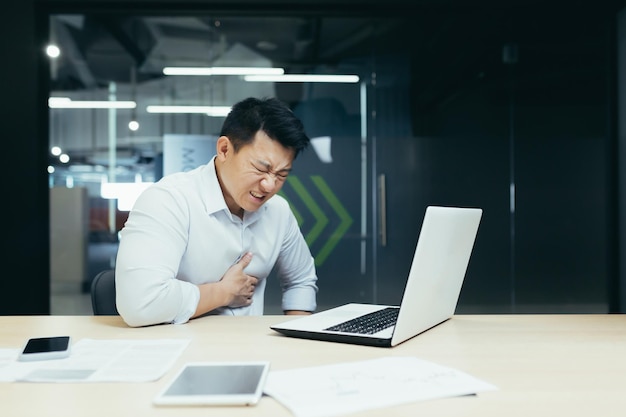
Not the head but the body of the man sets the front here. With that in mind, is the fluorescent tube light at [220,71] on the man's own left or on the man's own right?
on the man's own left

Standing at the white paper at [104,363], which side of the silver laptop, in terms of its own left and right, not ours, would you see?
left

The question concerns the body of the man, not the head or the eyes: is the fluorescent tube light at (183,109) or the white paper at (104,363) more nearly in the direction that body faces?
the white paper

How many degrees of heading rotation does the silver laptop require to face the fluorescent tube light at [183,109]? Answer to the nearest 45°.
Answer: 0° — it already faces it

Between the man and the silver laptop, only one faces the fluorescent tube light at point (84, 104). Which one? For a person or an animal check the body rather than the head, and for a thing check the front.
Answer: the silver laptop

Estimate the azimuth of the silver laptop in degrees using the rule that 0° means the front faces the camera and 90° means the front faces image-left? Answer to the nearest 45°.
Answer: approximately 135°

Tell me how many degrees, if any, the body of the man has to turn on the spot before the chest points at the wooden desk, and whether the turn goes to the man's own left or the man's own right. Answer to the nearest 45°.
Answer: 0° — they already face it

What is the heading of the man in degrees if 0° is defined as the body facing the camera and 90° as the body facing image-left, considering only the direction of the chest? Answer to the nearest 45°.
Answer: approximately 315°

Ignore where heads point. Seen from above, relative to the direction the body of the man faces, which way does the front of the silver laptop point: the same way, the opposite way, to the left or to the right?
the opposite way

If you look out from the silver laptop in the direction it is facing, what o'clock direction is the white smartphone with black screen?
The white smartphone with black screen is roughly at 10 o'clock from the silver laptop.

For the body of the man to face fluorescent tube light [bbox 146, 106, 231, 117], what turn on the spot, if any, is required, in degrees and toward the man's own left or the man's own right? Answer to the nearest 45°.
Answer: approximately 135° to the man's own left

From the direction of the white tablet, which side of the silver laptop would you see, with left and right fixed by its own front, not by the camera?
left

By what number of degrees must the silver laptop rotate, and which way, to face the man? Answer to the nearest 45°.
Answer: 0° — it already faces them

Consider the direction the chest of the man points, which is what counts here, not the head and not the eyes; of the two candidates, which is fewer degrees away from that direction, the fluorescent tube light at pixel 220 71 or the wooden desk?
the wooden desk

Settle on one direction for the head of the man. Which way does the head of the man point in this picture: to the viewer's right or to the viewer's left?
to the viewer's right
